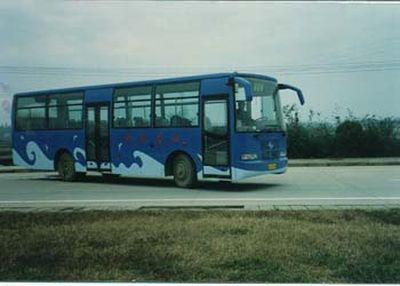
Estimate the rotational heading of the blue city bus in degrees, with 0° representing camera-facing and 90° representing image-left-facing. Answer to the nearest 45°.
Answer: approximately 315°
